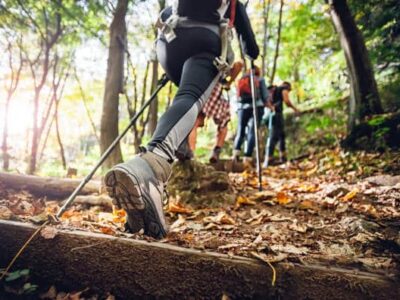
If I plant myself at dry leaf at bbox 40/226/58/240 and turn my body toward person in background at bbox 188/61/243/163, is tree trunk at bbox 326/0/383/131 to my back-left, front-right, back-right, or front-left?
front-right

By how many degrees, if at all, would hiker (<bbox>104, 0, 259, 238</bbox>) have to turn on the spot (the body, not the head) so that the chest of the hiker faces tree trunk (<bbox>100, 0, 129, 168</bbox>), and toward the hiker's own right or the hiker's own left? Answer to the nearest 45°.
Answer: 0° — they already face it

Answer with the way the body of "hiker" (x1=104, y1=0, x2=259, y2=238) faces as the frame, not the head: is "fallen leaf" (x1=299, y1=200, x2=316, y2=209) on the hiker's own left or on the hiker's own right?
on the hiker's own right

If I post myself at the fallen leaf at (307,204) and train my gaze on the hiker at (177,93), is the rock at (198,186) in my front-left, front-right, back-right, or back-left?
front-right

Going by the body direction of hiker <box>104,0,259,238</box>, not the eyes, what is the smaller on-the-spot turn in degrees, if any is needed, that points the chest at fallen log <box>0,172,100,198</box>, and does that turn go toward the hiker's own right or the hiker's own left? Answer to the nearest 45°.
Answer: approximately 45° to the hiker's own left

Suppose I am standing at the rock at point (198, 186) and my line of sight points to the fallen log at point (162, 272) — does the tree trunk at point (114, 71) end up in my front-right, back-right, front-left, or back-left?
back-right

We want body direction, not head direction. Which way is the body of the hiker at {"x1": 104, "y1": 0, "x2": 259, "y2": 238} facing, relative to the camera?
away from the camera

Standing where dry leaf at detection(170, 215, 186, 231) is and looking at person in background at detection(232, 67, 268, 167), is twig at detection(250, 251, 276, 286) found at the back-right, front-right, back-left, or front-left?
back-right

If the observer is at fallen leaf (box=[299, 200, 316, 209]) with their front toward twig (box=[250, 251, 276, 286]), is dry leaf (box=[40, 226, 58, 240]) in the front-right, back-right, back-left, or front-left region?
front-right

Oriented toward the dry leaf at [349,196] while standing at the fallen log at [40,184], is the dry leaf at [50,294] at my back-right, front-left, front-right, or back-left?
front-right

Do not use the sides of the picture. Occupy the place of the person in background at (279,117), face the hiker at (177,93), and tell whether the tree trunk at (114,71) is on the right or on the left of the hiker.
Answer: right
